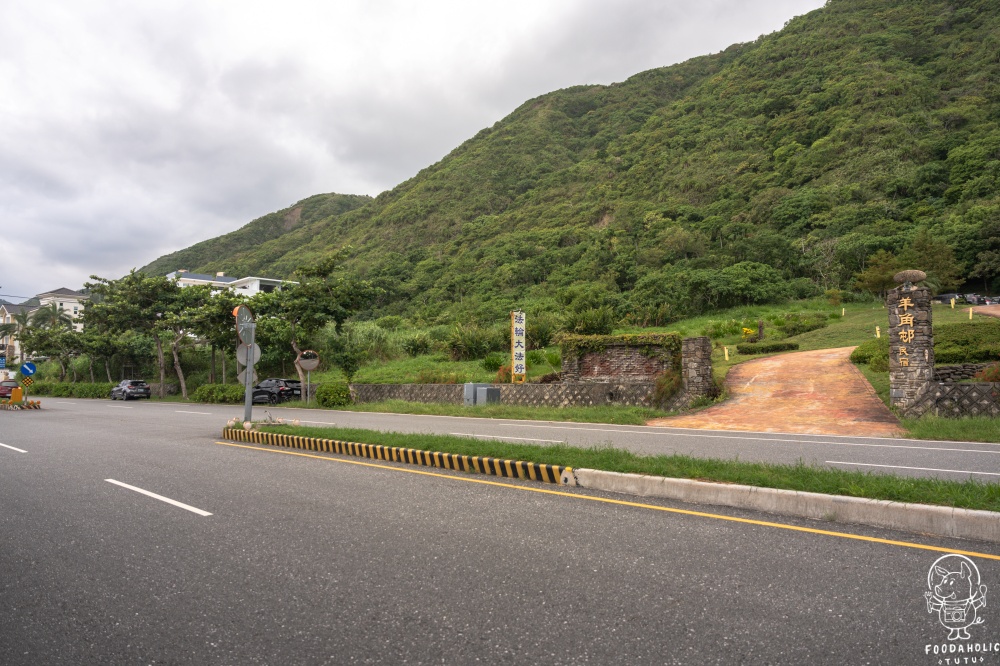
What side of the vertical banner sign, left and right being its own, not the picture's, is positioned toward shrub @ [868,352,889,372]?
left

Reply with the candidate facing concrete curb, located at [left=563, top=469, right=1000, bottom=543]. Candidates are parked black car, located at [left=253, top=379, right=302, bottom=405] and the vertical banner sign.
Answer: the vertical banner sign

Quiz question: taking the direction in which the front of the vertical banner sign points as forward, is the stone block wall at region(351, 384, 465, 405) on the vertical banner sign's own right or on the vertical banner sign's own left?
on the vertical banner sign's own right

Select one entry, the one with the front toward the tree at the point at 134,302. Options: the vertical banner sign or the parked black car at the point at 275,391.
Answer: the parked black car

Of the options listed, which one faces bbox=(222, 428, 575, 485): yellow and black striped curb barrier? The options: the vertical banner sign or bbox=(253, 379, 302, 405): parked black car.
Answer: the vertical banner sign

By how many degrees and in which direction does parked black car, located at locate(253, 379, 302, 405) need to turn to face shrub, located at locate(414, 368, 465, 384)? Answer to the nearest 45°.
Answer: approximately 180°

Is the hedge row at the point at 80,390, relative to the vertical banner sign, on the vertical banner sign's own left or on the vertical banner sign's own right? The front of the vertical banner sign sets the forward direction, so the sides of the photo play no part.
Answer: on the vertical banner sign's own right

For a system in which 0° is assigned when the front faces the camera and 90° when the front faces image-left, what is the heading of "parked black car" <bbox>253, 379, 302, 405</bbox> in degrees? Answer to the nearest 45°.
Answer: approximately 135°

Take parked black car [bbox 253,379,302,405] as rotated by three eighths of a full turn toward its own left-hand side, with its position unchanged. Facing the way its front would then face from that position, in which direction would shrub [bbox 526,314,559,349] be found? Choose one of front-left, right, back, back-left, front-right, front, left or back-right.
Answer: left

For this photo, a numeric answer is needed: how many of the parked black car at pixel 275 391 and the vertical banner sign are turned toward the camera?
1
